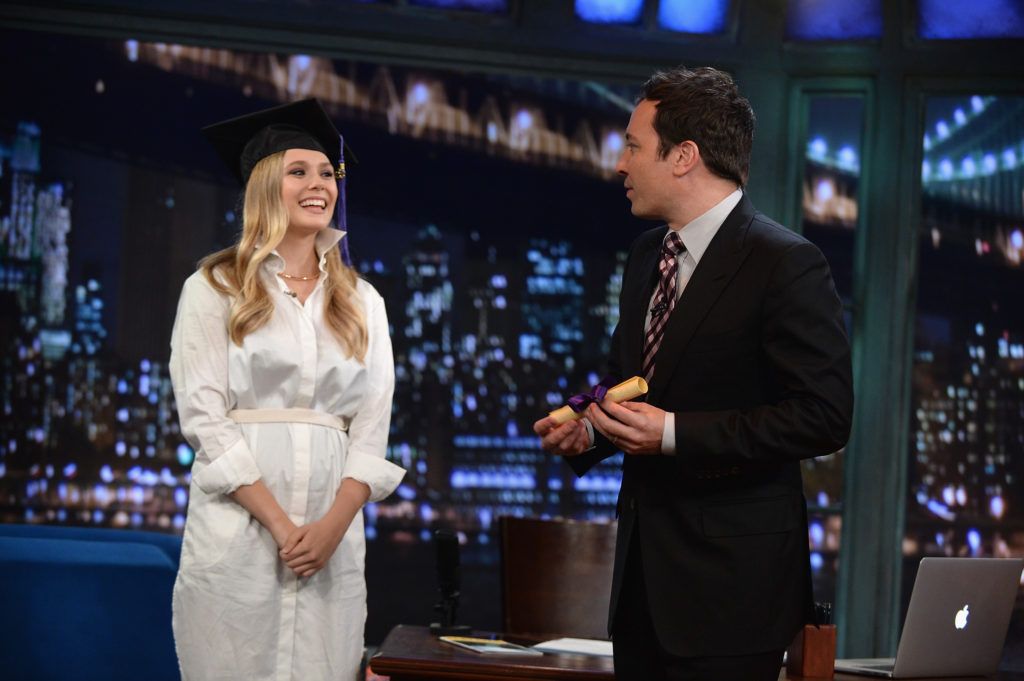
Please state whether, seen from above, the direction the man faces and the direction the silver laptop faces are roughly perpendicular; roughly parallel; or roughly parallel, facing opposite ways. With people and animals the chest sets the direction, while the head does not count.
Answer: roughly perpendicular

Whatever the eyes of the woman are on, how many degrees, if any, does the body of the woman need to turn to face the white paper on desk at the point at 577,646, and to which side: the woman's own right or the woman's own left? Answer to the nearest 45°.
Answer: approximately 45° to the woman's own left

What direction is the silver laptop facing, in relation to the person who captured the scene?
facing away from the viewer and to the left of the viewer

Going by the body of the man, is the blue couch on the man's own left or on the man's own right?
on the man's own right

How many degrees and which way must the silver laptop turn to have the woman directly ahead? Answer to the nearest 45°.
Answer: approximately 45° to its left

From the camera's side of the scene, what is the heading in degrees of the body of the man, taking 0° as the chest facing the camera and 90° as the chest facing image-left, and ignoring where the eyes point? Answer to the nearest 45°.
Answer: approximately 45°

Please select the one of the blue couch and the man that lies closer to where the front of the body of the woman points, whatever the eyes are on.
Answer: the man

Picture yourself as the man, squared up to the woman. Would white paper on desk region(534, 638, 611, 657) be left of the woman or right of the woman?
right

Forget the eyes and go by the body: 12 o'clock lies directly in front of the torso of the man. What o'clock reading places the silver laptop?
The silver laptop is roughly at 6 o'clock from the man.

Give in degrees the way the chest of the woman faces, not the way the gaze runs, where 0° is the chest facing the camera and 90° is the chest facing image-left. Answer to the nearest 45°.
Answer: approximately 315°

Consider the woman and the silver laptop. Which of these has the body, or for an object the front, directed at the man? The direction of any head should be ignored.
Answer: the woman

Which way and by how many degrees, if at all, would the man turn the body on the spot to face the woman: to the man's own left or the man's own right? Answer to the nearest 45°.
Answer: approximately 90° to the man's own right

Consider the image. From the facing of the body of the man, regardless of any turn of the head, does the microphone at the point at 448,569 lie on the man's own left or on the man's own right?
on the man's own right
